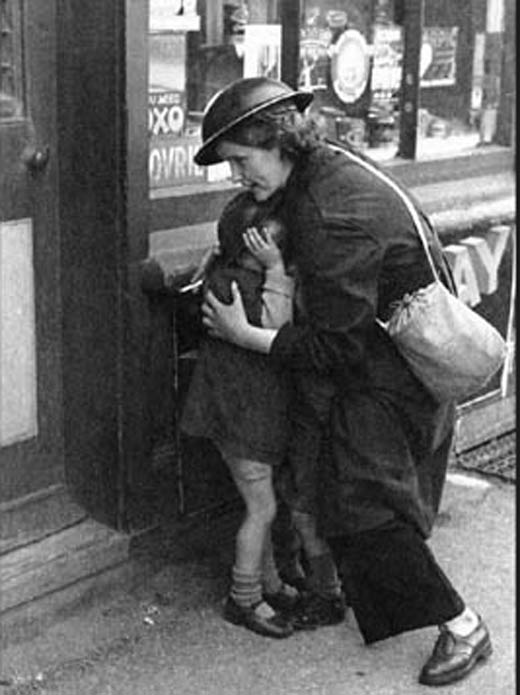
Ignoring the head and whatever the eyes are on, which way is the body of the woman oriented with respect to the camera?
to the viewer's left

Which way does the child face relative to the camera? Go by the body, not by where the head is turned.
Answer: to the viewer's right

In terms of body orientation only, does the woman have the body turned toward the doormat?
no

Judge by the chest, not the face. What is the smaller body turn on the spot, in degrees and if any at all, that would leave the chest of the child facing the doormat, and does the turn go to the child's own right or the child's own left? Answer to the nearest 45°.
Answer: approximately 45° to the child's own left

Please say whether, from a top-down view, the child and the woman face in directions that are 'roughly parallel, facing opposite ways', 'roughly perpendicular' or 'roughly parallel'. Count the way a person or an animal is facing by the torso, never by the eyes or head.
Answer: roughly parallel, facing opposite ways
